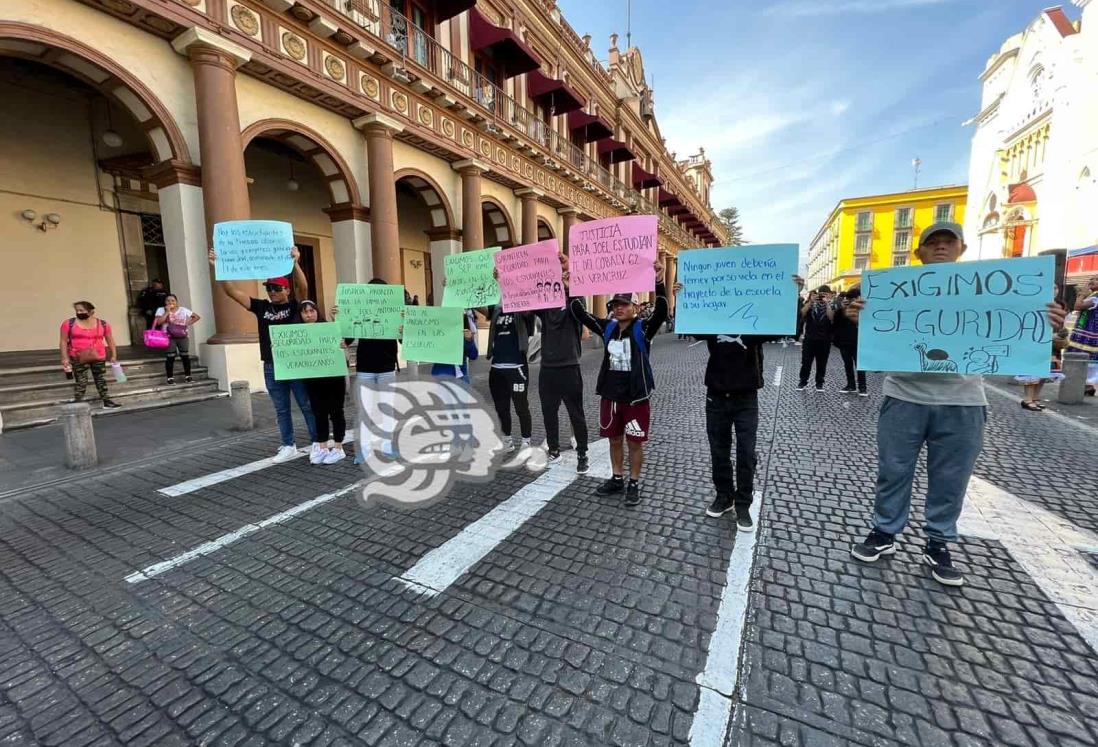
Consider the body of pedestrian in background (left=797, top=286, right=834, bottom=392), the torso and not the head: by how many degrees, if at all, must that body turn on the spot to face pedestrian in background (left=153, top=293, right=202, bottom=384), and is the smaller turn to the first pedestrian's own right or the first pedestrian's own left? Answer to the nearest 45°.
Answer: approximately 45° to the first pedestrian's own right

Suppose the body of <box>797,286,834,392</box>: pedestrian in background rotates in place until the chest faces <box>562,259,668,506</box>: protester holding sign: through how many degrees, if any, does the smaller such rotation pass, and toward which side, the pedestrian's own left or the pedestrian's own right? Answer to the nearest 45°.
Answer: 0° — they already face them

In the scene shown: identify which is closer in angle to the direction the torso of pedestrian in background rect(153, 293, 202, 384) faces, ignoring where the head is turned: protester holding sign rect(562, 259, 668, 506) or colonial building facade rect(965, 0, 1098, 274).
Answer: the protester holding sign

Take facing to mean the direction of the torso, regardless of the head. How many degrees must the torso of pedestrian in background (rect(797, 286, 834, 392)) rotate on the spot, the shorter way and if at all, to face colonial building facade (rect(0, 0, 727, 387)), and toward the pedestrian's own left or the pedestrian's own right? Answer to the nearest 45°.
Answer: approximately 90° to the pedestrian's own right

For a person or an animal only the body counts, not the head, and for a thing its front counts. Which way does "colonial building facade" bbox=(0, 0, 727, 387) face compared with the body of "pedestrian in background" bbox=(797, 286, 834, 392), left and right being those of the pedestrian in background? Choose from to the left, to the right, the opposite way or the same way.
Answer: to the left

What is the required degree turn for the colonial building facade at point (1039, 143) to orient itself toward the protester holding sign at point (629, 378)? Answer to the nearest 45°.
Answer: approximately 45° to its left

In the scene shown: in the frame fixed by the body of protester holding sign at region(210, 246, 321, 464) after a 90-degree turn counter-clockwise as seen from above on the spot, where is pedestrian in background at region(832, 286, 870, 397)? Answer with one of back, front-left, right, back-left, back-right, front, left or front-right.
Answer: front

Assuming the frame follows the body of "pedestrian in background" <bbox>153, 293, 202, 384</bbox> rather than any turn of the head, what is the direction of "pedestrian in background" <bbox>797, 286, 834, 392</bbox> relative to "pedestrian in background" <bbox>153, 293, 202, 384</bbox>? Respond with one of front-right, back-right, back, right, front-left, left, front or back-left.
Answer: front-left

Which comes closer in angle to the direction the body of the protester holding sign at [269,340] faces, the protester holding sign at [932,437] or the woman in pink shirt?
the protester holding sign

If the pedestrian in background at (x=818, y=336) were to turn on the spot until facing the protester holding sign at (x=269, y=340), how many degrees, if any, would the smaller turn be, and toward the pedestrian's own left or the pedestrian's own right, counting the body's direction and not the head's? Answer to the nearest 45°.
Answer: approximately 45° to the pedestrian's own right

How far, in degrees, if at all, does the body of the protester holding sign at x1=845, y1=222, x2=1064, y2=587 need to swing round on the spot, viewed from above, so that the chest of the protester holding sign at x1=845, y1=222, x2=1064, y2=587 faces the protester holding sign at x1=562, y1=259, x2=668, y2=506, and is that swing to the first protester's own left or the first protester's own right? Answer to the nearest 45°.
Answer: approximately 90° to the first protester's own right

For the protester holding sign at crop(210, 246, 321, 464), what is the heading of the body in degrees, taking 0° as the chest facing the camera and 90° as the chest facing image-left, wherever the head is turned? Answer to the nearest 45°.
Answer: approximately 0°

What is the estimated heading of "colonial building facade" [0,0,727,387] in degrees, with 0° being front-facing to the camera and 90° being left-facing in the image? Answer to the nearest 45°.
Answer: approximately 315°

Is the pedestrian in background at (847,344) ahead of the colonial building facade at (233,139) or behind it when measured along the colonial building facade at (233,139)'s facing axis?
ahead
